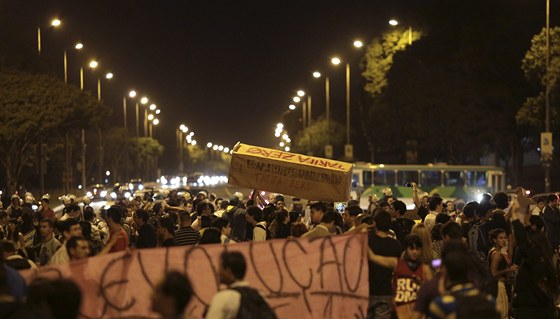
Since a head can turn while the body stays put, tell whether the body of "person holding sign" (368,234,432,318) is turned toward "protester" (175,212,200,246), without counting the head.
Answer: no

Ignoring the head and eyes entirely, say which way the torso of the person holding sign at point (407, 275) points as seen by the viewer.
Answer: toward the camera

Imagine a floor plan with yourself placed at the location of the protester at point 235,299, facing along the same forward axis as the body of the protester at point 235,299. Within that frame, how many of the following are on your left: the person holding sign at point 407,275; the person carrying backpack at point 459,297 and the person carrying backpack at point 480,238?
0

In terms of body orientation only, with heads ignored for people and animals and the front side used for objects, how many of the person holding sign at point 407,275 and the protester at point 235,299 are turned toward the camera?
1

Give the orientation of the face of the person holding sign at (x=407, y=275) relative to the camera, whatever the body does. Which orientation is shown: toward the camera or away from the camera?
toward the camera

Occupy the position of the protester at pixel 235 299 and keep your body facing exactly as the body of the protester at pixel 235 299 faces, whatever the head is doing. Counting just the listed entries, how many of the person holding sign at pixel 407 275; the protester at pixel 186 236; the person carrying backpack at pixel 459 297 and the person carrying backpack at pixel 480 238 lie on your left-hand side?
0

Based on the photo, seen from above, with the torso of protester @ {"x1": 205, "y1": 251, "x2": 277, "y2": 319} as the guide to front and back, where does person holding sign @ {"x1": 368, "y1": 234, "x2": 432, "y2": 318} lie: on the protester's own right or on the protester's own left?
on the protester's own right

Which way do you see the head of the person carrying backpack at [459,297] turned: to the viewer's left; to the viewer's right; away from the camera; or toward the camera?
away from the camera
